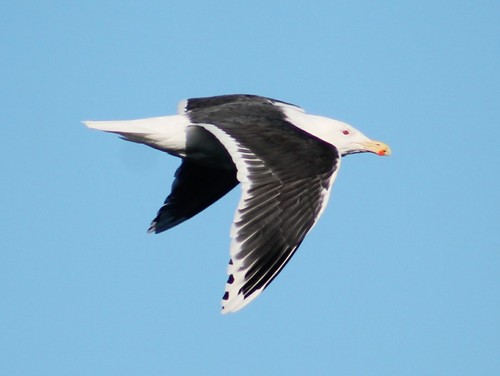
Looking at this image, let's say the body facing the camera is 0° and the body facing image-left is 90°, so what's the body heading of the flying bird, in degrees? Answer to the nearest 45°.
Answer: approximately 270°
